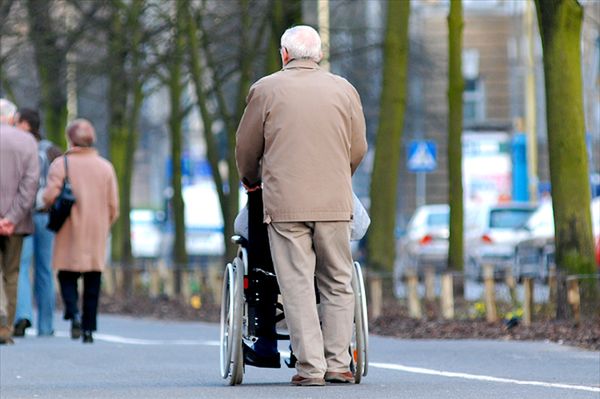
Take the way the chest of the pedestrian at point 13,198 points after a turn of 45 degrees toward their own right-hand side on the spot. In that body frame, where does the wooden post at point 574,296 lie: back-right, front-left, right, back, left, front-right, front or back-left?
front-right

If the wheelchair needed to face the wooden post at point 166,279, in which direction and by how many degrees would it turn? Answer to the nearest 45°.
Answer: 0° — it already faces it

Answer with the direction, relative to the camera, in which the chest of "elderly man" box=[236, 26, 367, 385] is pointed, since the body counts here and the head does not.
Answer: away from the camera

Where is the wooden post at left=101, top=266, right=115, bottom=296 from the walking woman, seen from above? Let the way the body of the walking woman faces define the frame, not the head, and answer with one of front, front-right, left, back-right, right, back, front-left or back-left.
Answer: front

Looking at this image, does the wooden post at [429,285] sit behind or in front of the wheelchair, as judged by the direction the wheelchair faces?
in front

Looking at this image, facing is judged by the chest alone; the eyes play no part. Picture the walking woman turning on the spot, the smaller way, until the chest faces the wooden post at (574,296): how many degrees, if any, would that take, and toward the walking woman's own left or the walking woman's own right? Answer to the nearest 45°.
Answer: approximately 90° to the walking woman's own right

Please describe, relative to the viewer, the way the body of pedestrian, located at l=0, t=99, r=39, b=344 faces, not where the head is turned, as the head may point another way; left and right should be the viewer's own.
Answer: facing away from the viewer

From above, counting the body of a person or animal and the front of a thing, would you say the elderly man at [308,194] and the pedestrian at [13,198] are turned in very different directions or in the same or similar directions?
same or similar directions

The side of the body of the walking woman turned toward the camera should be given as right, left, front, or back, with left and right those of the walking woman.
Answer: back

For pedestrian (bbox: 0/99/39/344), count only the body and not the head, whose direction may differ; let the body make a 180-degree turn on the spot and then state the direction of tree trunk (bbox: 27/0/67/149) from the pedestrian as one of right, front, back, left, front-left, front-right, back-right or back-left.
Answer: back

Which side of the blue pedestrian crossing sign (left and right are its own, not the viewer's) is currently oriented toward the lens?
front

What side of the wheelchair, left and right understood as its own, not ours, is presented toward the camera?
back

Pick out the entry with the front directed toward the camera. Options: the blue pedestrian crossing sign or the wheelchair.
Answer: the blue pedestrian crossing sign

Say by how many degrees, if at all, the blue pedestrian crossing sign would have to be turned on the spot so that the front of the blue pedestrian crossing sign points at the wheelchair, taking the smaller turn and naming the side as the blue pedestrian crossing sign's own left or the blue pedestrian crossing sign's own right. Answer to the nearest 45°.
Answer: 0° — it already faces it

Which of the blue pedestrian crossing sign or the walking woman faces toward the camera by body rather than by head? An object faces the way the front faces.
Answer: the blue pedestrian crossing sign

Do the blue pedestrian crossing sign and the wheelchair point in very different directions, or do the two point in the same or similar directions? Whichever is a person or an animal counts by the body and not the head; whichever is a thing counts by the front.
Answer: very different directions

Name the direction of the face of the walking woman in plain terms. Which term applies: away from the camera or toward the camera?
away from the camera
